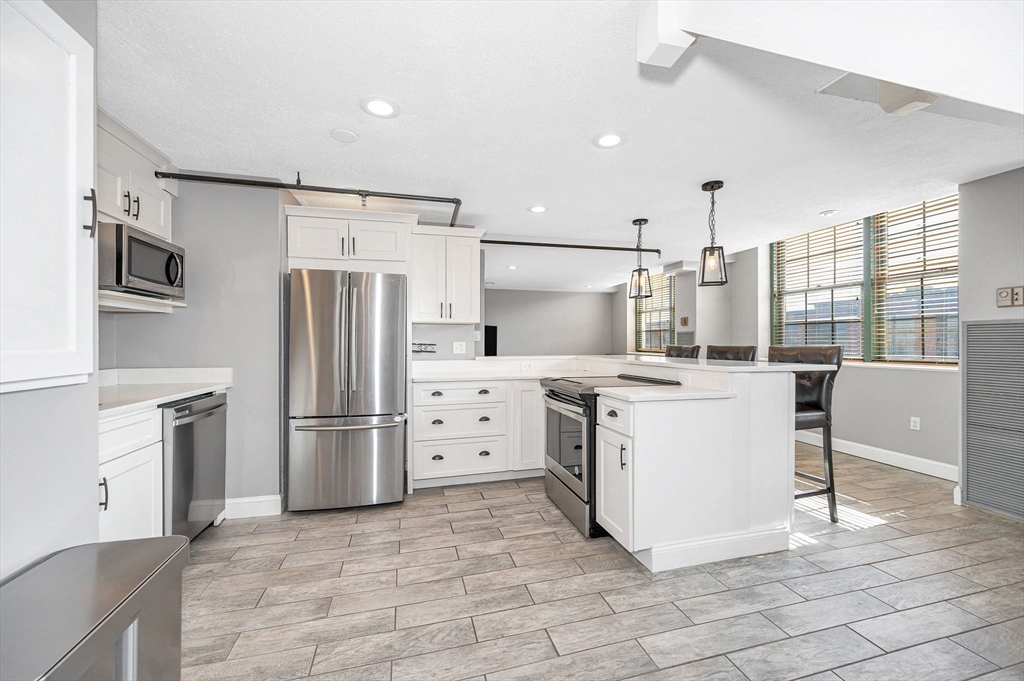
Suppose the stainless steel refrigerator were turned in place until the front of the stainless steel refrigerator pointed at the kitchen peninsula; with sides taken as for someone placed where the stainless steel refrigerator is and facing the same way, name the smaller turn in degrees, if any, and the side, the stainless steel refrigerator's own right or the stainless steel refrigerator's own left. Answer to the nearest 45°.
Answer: approximately 45° to the stainless steel refrigerator's own left

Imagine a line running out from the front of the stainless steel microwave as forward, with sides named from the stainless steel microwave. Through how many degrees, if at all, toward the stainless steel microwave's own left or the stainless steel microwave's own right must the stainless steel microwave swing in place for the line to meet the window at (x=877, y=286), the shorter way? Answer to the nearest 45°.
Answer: approximately 45° to the stainless steel microwave's own left

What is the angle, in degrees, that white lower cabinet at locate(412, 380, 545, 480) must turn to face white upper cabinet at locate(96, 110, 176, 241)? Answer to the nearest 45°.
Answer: approximately 45° to its right

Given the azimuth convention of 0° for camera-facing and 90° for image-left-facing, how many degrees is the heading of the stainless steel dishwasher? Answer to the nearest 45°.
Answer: approximately 315°

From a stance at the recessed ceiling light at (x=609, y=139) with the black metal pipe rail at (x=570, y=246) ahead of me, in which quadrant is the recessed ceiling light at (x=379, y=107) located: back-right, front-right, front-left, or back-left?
back-left

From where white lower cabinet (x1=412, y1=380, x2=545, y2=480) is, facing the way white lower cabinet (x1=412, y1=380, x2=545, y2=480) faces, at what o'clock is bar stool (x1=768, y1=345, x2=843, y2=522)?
The bar stool is roughly at 10 o'clock from the white lower cabinet.

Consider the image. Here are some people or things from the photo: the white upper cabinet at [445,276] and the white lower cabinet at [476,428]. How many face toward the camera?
2

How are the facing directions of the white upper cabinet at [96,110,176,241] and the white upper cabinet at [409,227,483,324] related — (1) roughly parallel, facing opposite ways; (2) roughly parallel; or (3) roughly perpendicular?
roughly perpendicular

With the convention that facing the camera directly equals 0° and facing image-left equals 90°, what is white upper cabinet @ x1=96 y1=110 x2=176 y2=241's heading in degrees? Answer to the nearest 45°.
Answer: approximately 315°

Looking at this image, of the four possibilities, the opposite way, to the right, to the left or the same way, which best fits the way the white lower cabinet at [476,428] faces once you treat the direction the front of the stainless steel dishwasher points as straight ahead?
to the right

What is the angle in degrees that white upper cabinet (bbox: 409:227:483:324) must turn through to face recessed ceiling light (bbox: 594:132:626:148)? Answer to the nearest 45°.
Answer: approximately 45° to its left

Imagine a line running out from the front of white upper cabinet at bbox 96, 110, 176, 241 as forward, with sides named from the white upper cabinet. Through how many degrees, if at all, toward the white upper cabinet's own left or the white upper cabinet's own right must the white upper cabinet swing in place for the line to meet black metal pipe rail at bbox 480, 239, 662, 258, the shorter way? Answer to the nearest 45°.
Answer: approximately 45° to the white upper cabinet's own left

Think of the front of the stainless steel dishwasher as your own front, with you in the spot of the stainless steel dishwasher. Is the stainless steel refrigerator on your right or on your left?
on your left

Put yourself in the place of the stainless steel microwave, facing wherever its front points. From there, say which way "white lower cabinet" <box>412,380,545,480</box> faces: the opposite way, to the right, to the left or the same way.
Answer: to the right

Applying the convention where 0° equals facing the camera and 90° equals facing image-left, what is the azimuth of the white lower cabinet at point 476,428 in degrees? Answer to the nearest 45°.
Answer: approximately 0°
